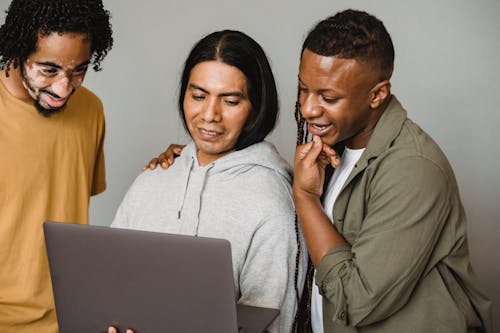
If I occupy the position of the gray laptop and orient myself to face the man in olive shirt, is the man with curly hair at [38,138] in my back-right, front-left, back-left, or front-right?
back-left

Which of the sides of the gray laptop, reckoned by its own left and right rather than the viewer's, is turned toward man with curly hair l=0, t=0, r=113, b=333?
left

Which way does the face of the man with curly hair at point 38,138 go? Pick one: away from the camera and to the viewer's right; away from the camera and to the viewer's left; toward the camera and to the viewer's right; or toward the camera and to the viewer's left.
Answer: toward the camera and to the viewer's right

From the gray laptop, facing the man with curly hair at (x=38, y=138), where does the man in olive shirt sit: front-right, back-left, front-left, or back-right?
back-right

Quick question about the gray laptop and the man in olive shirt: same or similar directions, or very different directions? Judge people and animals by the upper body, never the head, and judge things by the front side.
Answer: very different directions

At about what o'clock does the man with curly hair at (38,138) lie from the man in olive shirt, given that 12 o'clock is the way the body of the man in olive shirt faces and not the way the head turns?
The man with curly hair is roughly at 2 o'clock from the man in olive shirt.

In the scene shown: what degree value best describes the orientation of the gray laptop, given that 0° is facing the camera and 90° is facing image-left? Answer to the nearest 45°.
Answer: approximately 225°
